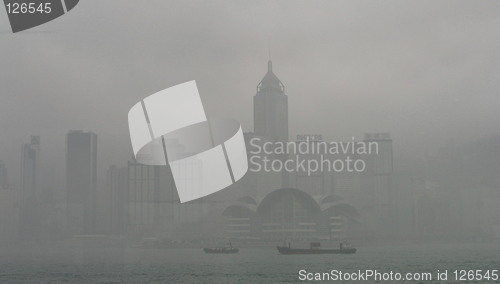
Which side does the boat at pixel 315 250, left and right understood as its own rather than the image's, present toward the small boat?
front

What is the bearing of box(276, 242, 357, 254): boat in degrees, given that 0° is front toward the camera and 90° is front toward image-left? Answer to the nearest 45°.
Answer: approximately 90°

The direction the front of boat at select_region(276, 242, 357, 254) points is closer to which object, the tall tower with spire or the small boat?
the small boat
